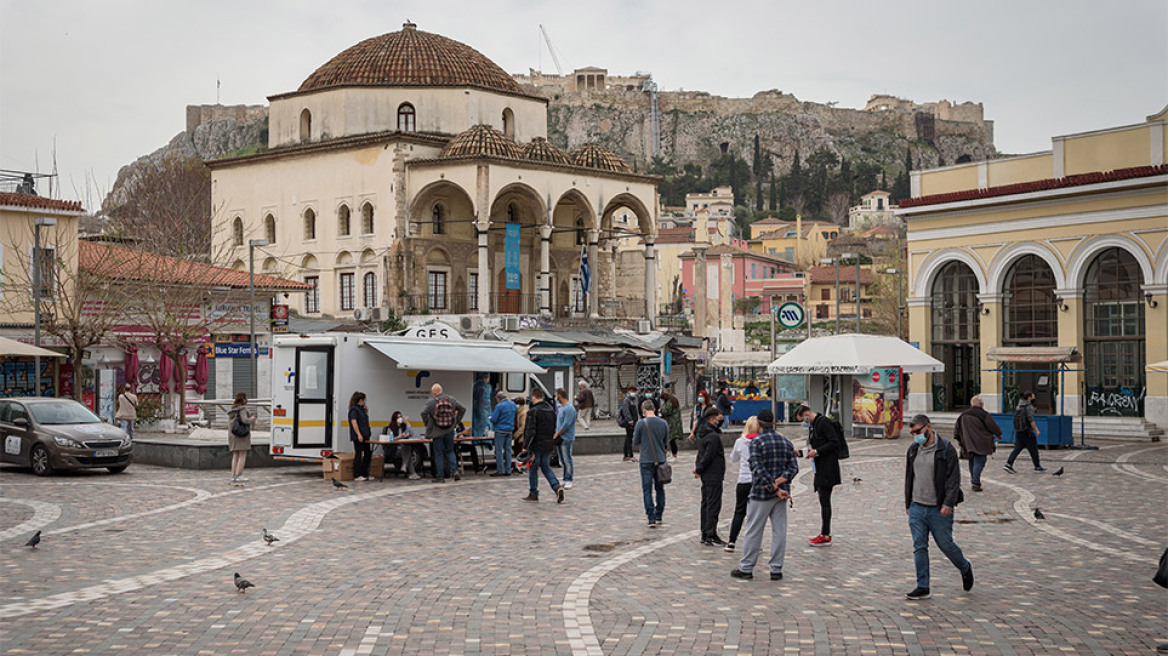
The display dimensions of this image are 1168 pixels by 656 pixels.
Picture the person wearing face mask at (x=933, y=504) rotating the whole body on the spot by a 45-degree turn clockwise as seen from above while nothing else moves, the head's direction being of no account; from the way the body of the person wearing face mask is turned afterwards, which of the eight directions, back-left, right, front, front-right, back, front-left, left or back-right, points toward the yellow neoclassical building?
right

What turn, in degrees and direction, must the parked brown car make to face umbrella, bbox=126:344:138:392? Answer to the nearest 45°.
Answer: approximately 135° to its left

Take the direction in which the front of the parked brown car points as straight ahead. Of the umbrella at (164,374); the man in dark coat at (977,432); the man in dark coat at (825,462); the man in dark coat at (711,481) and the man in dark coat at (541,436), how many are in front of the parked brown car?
4

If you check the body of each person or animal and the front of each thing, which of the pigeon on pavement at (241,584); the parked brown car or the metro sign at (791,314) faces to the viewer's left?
the pigeon on pavement

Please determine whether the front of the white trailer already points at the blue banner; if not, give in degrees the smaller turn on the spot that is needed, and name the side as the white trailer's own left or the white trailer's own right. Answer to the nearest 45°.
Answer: approximately 45° to the white trailer's own left

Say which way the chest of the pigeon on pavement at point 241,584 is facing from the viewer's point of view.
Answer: to the viewer's left

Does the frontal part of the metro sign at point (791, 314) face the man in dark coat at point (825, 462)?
yes

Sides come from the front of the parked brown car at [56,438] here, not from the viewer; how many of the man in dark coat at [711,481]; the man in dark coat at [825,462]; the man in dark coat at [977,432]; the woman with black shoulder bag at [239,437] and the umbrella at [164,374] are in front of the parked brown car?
4

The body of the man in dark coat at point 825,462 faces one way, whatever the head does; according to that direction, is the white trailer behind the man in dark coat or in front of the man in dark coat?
in front

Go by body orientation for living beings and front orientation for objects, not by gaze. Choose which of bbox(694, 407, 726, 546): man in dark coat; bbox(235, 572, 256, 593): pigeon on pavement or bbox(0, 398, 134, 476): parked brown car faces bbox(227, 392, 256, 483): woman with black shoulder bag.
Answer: the parked brown car

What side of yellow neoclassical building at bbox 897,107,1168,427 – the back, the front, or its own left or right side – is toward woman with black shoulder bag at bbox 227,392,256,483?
front

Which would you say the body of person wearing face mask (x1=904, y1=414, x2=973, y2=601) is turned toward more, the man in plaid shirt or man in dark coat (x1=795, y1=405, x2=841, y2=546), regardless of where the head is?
the man in plaid shirt

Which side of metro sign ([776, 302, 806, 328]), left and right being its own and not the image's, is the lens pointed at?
front

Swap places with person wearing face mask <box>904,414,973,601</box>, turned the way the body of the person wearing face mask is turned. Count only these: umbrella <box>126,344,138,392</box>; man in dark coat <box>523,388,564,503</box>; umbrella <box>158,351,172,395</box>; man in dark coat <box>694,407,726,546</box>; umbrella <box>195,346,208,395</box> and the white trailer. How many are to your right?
6

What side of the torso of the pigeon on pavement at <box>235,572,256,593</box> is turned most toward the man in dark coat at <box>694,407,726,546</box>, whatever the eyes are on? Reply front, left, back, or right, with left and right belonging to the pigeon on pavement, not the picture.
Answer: back

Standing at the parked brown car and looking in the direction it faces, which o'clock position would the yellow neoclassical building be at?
The yellow neoclassical building is roughly at 10 o'clock from the parked brown car.
